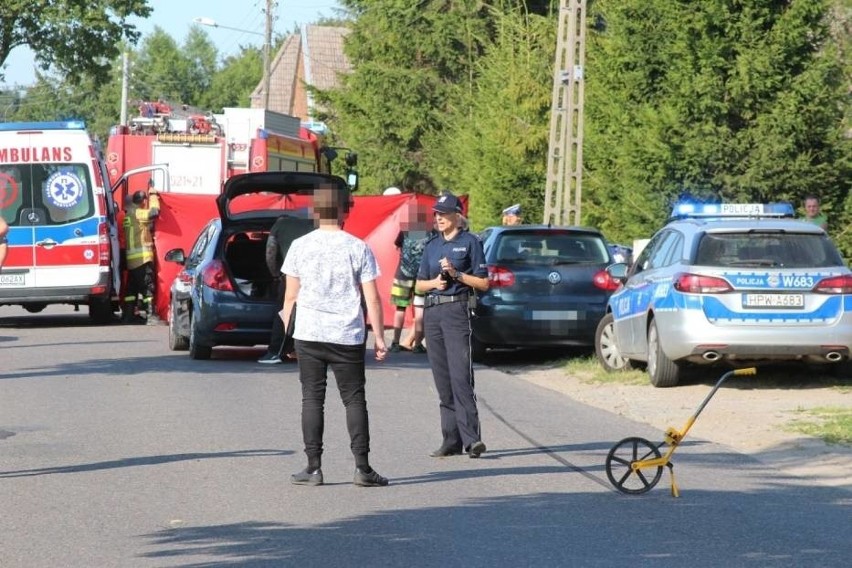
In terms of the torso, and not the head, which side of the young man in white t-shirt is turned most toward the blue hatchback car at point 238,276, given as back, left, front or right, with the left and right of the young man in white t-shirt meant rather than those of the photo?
front

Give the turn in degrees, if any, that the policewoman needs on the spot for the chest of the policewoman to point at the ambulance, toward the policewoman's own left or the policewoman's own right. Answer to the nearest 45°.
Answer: approximately 90° to the policewoman's own right

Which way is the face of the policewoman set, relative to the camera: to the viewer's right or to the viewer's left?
to the viewer's left

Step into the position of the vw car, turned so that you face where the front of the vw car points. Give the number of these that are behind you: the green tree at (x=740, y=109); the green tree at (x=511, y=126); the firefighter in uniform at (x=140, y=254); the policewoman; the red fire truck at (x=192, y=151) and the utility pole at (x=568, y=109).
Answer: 1

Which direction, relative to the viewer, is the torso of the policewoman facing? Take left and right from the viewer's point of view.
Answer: facing the viewer and to the left of the viewer

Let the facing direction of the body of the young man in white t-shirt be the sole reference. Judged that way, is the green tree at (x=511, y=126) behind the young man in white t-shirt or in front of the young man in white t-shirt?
in front

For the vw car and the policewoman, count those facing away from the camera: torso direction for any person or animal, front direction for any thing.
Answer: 1

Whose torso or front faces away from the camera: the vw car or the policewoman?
the vw car

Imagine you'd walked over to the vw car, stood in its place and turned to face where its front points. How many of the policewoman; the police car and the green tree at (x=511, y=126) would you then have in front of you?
1

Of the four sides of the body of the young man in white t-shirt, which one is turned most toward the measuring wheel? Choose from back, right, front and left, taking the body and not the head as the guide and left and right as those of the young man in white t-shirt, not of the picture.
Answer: right
